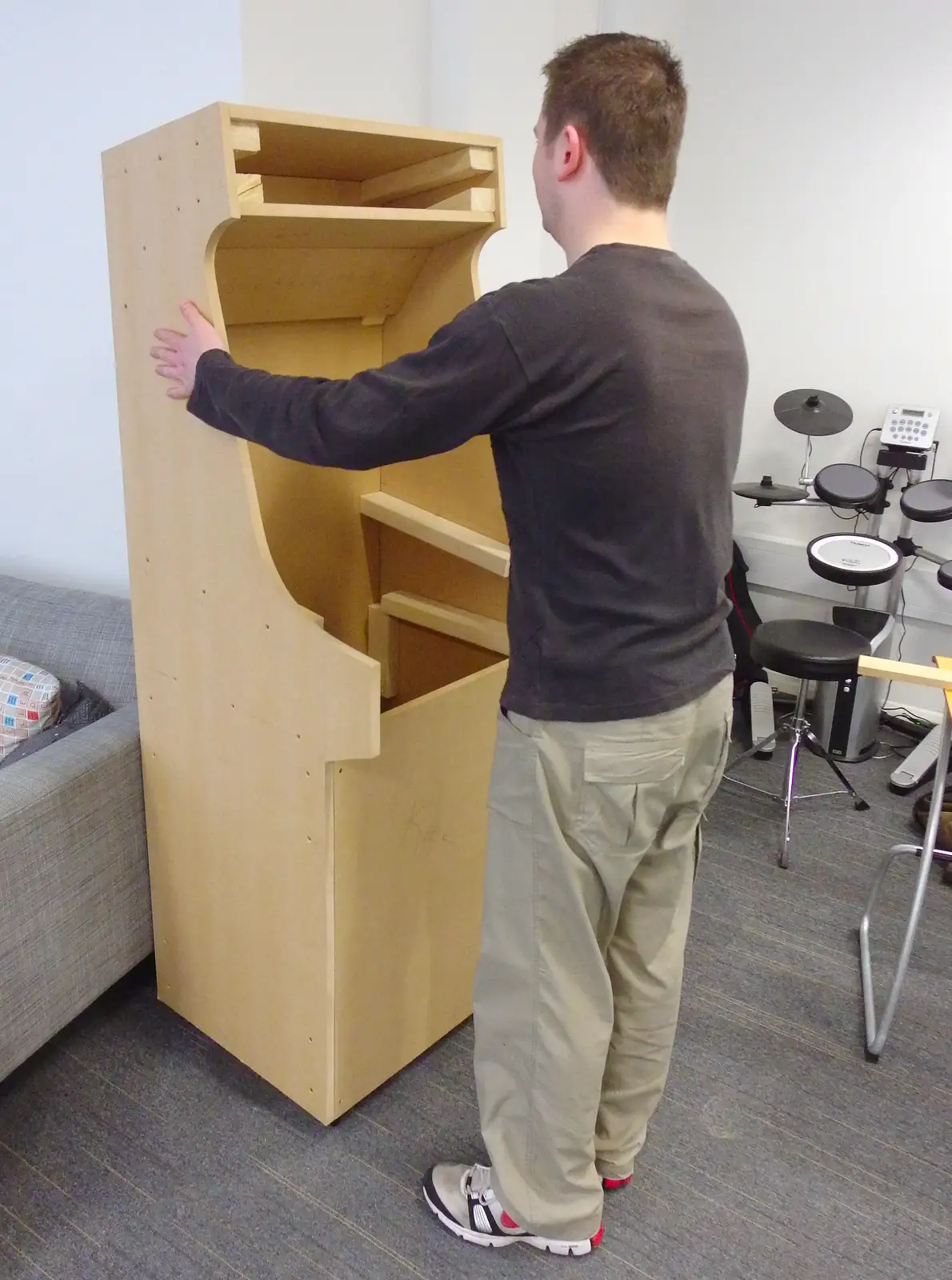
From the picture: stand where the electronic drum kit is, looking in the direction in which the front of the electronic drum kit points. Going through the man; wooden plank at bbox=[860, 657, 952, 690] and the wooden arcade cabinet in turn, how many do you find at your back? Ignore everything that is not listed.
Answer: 0

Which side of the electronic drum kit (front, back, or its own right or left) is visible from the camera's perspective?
front

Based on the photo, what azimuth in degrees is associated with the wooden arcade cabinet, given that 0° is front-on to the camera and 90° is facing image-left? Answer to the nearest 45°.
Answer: approximately 315°

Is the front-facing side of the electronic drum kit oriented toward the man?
yes

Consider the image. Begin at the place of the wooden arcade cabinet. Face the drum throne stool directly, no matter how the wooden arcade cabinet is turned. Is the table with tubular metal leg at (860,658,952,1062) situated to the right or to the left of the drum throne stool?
right

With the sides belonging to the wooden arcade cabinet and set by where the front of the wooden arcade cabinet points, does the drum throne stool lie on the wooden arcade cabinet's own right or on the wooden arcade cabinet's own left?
on the wooden arcade cabinet's own left

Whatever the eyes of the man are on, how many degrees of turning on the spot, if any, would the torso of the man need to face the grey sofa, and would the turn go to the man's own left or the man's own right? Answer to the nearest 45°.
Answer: approximately 45° to the man's own left

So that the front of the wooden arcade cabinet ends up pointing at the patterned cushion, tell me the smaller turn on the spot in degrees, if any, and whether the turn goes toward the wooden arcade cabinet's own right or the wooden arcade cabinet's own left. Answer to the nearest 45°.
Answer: approximately 180°

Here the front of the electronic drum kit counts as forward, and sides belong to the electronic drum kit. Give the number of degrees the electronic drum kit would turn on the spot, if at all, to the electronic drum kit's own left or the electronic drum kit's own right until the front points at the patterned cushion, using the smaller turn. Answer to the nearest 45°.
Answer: approximately 45° to the electronic drum kit's own right

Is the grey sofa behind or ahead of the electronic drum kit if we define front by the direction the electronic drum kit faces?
ahead

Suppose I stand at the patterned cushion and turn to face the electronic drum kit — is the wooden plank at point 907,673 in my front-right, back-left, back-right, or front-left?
front-right

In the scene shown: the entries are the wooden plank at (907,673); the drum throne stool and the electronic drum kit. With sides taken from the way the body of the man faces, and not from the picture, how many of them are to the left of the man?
0

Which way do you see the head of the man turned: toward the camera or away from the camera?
away from the camera

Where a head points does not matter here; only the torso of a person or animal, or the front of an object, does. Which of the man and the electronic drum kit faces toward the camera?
the electronic drum kit
